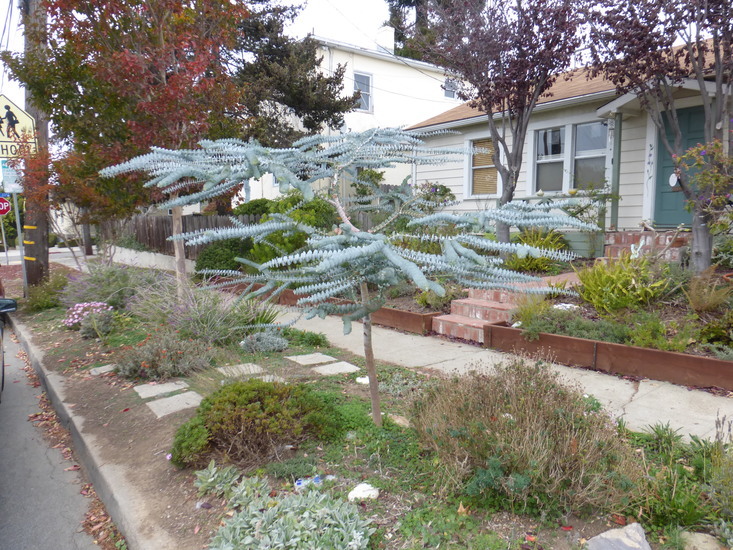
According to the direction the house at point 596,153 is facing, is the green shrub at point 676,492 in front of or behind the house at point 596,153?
in front

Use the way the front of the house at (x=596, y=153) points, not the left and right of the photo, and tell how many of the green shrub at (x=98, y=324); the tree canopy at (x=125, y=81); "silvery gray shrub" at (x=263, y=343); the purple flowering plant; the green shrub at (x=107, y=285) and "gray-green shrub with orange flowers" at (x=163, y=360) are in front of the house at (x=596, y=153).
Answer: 6

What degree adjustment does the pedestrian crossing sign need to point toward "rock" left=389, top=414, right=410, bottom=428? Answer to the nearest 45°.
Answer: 0° — it already faces it

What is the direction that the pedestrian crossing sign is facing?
toward the camera

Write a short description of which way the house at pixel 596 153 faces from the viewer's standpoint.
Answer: facing the viewer and to the left of the viewer

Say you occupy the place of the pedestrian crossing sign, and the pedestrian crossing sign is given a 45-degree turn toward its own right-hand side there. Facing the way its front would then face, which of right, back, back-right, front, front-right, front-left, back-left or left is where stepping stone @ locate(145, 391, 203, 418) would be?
front-left

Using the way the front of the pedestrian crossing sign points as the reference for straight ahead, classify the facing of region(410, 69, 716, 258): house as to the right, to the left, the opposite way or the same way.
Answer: to the right

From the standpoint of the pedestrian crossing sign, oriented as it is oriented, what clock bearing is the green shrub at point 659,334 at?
The green shrub is roughly at 11 o'clock from the pedestrian crossing sign.

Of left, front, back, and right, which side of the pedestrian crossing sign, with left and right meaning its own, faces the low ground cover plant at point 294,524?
front

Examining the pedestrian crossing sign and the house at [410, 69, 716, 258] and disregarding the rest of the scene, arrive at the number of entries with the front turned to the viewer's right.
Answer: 0

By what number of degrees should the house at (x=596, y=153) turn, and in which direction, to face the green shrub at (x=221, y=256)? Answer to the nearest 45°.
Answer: approximately 45° to its right

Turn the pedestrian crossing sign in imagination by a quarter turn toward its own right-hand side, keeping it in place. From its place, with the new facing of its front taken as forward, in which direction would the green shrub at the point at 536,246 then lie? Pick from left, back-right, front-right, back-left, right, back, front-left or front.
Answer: back-left

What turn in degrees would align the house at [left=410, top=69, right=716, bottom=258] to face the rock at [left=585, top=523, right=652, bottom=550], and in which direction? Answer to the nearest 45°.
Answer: approximately 45° to its left

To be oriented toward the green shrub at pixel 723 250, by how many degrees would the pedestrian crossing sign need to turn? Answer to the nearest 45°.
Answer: approximately 45° to its left

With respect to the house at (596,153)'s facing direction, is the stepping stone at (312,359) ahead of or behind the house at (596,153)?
ahead

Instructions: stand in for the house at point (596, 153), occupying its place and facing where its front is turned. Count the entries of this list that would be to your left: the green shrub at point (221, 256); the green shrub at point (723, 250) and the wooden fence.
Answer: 1

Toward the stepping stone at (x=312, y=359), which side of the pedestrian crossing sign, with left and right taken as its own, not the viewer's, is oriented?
front

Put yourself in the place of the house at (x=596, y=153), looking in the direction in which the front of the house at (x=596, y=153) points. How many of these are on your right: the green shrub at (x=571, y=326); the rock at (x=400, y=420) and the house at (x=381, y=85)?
1

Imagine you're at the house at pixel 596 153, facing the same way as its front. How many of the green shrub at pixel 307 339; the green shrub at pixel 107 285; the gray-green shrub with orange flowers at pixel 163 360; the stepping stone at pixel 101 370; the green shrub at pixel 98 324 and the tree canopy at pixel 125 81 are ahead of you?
6

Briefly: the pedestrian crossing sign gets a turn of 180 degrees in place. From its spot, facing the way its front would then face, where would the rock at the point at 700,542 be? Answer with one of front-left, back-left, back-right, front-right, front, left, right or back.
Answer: back

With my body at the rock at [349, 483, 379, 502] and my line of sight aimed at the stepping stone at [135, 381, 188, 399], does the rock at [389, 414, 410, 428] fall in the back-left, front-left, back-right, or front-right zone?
front-right

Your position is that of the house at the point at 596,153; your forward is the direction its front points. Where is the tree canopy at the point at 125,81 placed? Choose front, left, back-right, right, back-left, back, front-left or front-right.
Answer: front
